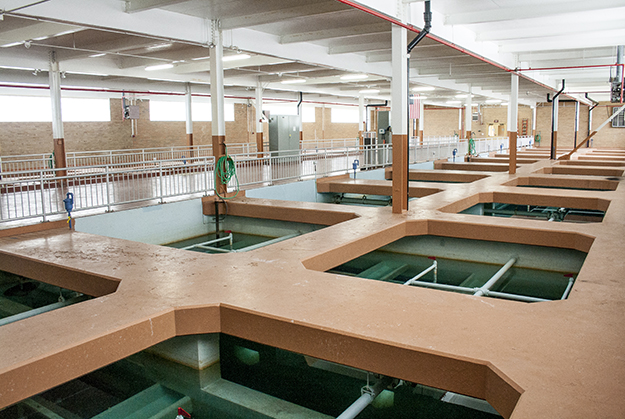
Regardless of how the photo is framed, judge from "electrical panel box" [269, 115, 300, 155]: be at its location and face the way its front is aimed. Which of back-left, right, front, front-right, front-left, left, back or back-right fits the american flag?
left

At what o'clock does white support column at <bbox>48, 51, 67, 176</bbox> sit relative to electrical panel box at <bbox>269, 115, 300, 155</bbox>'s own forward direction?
The white support column is roughly at 3 o'clock from the electrical panel box.

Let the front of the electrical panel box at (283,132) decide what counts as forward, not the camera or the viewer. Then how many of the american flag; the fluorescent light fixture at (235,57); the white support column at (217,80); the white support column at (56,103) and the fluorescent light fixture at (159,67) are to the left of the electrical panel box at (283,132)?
1

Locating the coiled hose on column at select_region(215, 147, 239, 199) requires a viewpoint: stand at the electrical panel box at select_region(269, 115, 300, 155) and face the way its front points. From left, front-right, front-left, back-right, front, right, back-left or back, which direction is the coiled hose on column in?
front-right

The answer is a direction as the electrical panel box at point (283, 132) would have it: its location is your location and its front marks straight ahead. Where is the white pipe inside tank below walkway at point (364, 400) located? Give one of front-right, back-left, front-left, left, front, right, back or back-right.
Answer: front-right

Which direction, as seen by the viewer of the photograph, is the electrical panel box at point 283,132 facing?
facing the viewer and to the right of the viewer

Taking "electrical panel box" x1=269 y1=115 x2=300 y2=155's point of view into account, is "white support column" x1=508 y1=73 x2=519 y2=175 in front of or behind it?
in front

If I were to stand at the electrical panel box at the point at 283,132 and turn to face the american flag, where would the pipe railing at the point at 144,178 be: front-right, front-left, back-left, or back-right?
back-right

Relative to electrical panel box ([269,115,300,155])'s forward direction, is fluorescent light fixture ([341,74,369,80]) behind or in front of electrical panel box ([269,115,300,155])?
in front

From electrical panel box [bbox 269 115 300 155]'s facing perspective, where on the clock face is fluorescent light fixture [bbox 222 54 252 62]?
The fluorescent light fixture is roughly at 2 o'clock from the electrical panel box.
